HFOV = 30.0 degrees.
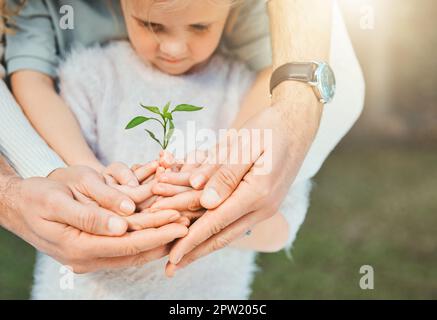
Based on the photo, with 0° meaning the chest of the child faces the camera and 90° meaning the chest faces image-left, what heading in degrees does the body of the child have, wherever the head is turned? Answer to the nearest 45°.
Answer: approximately 0°
